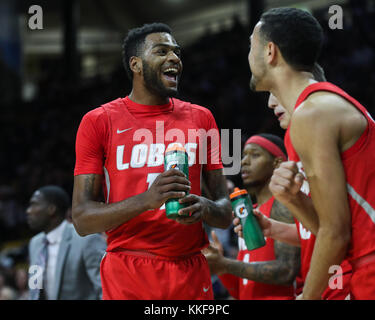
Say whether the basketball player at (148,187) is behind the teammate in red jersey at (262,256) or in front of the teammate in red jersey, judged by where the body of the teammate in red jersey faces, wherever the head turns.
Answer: in front

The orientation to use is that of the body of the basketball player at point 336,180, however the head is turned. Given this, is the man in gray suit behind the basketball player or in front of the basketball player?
in front

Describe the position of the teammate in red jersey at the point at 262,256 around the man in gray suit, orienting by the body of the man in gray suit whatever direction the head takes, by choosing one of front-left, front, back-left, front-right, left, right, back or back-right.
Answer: left

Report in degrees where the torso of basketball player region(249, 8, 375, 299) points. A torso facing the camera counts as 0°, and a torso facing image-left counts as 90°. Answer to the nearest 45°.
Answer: approximately 135°

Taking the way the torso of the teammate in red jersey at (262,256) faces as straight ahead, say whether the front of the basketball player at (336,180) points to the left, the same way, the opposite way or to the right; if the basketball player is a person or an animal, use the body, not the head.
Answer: to the right

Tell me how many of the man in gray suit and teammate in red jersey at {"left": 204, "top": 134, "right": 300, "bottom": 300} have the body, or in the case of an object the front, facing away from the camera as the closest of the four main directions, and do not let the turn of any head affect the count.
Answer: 0

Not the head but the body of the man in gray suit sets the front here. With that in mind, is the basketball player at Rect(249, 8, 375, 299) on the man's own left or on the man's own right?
on the man's own left

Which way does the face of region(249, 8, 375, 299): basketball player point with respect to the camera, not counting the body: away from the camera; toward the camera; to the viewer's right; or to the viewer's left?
to the viewer's left

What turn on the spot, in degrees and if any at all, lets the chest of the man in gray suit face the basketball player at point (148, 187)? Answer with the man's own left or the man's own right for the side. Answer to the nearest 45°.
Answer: approximately 45° to the man's own left

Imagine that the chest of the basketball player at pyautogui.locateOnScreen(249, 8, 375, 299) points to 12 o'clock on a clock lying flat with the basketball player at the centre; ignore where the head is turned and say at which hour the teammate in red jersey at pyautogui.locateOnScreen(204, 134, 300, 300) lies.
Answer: The teammate in red jersey is roughly at 1 o'clock from the basketball player.

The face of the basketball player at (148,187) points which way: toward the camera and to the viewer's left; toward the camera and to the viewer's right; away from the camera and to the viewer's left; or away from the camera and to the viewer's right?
toward the camera and to the viewer's right
